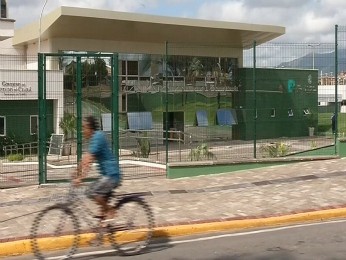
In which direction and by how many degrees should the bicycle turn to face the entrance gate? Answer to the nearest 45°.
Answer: approximately 90° to its right

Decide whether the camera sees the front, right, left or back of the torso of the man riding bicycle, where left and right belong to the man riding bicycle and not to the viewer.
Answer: left

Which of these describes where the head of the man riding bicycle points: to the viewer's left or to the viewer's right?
to the viewer's left

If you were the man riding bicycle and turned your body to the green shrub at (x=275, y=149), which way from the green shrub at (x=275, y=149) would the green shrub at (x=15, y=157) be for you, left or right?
left

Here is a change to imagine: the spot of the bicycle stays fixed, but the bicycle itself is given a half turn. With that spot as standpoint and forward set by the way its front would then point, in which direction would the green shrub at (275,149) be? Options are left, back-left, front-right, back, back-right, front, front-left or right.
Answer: front-left

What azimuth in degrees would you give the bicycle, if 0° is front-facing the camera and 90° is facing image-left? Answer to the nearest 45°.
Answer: approximately 90°

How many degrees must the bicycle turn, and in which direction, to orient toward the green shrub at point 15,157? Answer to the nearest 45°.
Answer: approximately 90° to its right
